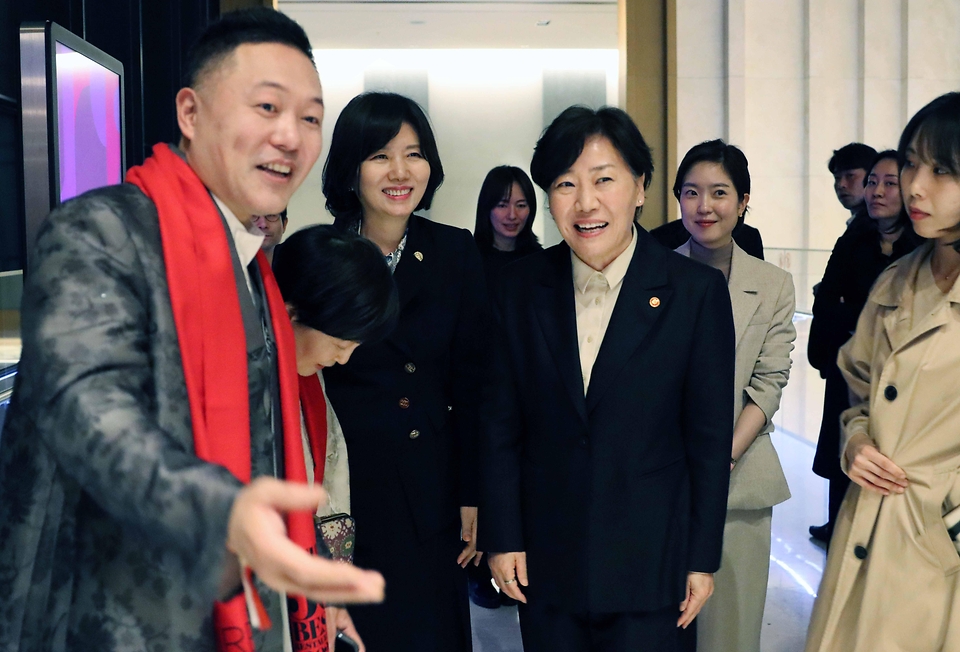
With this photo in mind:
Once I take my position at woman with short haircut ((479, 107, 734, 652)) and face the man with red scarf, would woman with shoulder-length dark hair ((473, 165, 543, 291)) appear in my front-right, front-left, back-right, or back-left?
back-right

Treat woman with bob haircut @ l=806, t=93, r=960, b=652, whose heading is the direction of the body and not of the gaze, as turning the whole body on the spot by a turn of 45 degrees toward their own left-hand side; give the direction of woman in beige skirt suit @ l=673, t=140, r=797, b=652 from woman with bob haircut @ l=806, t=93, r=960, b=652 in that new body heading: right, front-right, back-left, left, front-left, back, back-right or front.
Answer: back-right

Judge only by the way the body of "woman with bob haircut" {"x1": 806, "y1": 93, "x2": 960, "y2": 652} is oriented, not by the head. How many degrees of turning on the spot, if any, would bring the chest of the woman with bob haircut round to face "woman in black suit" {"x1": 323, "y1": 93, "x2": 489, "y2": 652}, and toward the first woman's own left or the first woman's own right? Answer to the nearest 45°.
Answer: approximately 45° to the first woman's own right

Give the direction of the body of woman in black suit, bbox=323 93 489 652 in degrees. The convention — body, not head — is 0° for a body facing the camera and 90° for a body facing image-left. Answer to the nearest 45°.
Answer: approximately 0°

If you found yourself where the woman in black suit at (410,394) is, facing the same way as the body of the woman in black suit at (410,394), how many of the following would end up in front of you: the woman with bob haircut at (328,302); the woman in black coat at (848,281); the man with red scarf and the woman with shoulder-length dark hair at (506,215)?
2

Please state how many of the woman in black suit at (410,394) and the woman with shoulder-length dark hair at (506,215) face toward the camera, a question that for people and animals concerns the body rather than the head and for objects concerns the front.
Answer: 2

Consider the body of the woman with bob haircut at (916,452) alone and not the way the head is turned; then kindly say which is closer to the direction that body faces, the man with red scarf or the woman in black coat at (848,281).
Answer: the man with red scarf

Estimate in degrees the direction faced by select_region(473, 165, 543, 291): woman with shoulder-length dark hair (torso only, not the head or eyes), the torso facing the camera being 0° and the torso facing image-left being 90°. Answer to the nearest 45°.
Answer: approximately 0°
